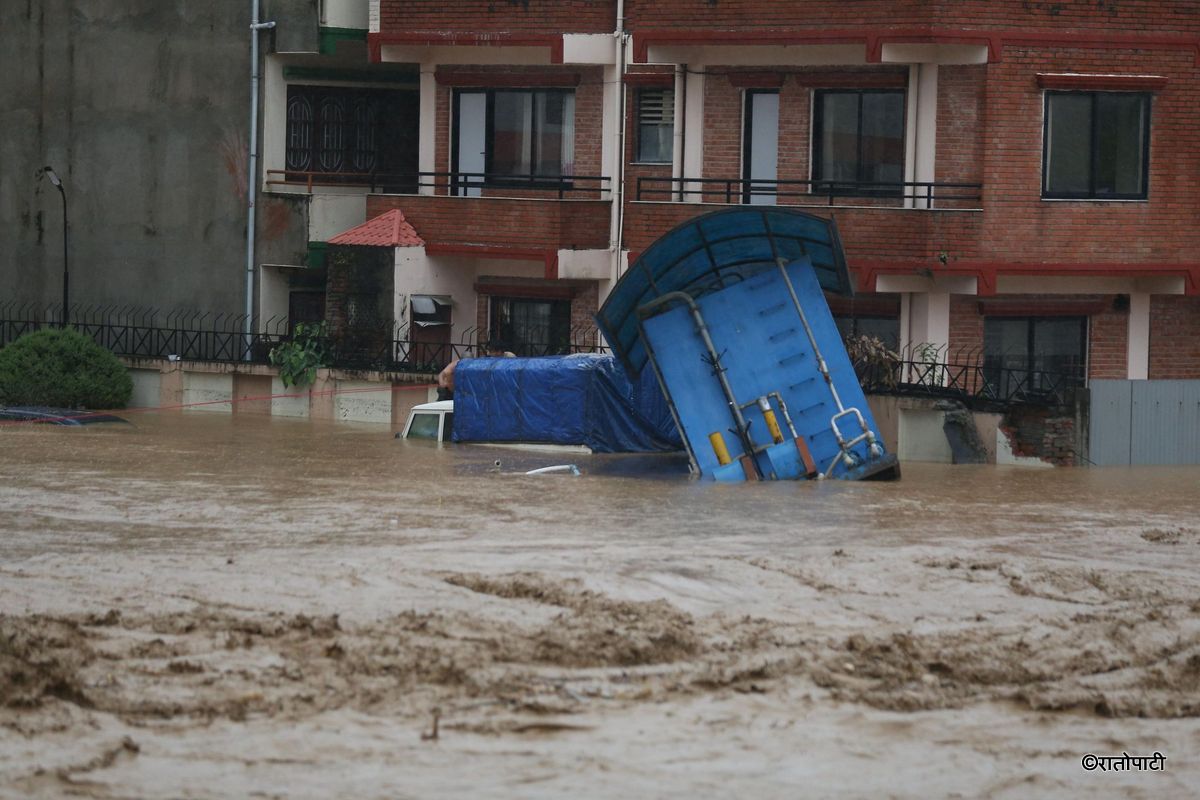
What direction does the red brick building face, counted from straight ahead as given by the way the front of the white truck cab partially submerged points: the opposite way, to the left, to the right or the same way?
to the left

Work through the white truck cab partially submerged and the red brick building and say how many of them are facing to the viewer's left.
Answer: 1

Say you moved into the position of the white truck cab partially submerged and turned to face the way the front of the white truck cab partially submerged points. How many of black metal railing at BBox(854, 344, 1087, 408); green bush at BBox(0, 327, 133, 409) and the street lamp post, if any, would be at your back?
1

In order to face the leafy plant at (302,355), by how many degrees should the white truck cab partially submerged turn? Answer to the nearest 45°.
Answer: approximately 45° to its right

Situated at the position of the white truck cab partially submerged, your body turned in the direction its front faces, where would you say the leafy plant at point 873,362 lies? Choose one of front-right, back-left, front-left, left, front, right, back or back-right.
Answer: back

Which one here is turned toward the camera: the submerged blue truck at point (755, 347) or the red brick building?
the red brick building

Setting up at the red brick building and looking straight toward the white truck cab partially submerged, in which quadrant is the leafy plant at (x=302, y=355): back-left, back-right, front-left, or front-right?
front-right

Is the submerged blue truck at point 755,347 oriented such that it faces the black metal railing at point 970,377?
no

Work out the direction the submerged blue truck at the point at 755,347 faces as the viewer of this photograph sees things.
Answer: facing away from the viewer and to the left of the viewer

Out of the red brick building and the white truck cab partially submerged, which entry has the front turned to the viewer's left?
the white truck cab partially submerged

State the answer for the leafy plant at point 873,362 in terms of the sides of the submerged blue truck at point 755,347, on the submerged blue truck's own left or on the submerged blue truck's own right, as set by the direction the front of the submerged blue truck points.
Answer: on the submerged blue truck's own right

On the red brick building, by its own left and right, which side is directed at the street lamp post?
right

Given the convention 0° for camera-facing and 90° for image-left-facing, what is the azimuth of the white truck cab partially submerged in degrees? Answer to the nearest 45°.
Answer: approximately 90°

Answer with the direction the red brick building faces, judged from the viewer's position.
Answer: facing the viewer

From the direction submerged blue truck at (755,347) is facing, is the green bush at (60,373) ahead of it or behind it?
ahead
